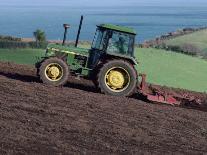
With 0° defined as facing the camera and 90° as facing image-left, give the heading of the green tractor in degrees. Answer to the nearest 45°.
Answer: approximately 90°

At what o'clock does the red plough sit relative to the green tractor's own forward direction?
The red plough is roughly at 6 o'clock from the green tractor.

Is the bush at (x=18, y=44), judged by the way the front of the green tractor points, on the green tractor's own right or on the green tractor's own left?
on the green tractor's own right

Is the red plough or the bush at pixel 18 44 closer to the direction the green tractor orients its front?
the bush
